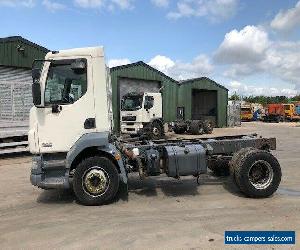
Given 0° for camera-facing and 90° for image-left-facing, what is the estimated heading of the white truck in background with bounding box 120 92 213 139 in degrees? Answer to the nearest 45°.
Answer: approximately 45°

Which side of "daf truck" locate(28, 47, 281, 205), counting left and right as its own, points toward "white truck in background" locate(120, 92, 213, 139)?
right

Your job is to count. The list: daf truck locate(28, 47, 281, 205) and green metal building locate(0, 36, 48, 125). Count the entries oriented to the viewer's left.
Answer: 1

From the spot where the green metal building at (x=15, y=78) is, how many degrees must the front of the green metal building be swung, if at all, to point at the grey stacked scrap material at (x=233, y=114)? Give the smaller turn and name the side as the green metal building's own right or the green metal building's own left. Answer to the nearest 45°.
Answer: approximately 135° to the green metal building's own left

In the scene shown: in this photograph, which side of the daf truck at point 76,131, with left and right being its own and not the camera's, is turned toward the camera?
left

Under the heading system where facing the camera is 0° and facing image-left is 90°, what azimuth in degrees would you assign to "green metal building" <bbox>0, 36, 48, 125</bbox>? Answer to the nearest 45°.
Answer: approximately 0°

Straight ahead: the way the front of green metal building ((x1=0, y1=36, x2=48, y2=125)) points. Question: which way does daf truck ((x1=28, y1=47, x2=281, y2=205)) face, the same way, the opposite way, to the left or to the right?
to the right

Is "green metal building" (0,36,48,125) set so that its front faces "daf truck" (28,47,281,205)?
yes
